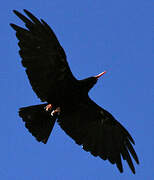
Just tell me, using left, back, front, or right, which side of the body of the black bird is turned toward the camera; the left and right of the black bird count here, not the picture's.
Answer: right
